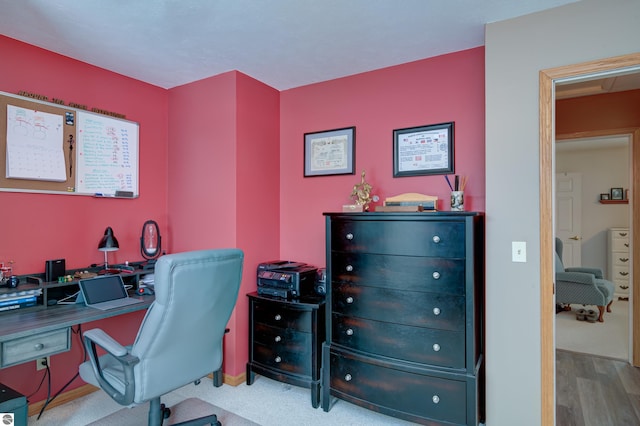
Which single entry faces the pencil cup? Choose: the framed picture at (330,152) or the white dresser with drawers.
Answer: the white dresser with drawers

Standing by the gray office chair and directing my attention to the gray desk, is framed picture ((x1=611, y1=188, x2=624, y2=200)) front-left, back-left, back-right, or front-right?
back-right

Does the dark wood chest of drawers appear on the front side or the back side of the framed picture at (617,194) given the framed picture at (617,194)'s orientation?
on the front side

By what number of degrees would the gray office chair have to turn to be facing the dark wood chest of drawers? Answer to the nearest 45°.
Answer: approximately 135° to its right

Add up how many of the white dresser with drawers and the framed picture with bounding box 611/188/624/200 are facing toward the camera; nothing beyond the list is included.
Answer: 2

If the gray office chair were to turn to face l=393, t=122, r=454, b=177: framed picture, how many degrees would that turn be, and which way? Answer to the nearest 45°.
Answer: approximately 135° to its right

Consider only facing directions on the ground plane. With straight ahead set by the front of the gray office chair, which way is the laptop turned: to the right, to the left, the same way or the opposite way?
the opposite way

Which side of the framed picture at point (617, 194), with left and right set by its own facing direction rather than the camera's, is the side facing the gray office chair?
front

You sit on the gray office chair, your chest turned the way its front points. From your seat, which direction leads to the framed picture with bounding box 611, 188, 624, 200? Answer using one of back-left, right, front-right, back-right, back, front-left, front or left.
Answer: back-right

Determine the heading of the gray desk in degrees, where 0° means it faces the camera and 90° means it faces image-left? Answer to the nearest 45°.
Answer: approximately 315°

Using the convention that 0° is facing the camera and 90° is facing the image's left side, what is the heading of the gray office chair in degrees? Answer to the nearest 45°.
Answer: approximately 135°

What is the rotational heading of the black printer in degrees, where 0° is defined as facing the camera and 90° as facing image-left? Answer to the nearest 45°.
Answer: approximately 45°

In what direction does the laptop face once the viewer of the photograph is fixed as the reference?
facing the viewer and to the right of the viewer
